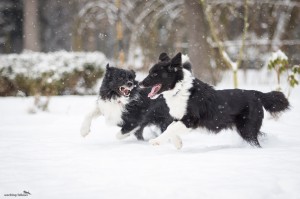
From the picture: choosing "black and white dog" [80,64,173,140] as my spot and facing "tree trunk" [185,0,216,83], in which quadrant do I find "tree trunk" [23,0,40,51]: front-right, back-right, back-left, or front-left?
front-left

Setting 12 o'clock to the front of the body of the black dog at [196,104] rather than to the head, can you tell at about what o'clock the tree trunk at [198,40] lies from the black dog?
The tree trunk is roughly at 3 o'clock from the black dog.

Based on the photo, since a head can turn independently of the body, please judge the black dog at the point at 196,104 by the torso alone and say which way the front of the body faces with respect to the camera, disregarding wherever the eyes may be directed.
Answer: to the viewer's left

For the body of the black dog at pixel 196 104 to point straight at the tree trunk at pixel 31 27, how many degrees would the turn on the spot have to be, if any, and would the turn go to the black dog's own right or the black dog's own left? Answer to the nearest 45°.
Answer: approximately 45° to the black dog's own right

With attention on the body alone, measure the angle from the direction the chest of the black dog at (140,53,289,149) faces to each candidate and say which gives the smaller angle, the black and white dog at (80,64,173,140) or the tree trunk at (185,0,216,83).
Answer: the black and white dog

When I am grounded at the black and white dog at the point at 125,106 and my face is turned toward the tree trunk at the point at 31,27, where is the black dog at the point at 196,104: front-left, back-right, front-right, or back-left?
back-right

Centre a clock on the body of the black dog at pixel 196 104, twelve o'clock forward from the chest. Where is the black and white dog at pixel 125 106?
The black and white dog is roughly at 1 o'clock from the black dog.

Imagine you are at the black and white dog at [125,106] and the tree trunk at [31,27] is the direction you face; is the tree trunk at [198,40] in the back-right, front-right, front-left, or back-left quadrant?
front-right

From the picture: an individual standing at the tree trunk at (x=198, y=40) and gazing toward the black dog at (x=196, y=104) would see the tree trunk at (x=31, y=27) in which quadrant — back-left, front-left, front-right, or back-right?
back-right
